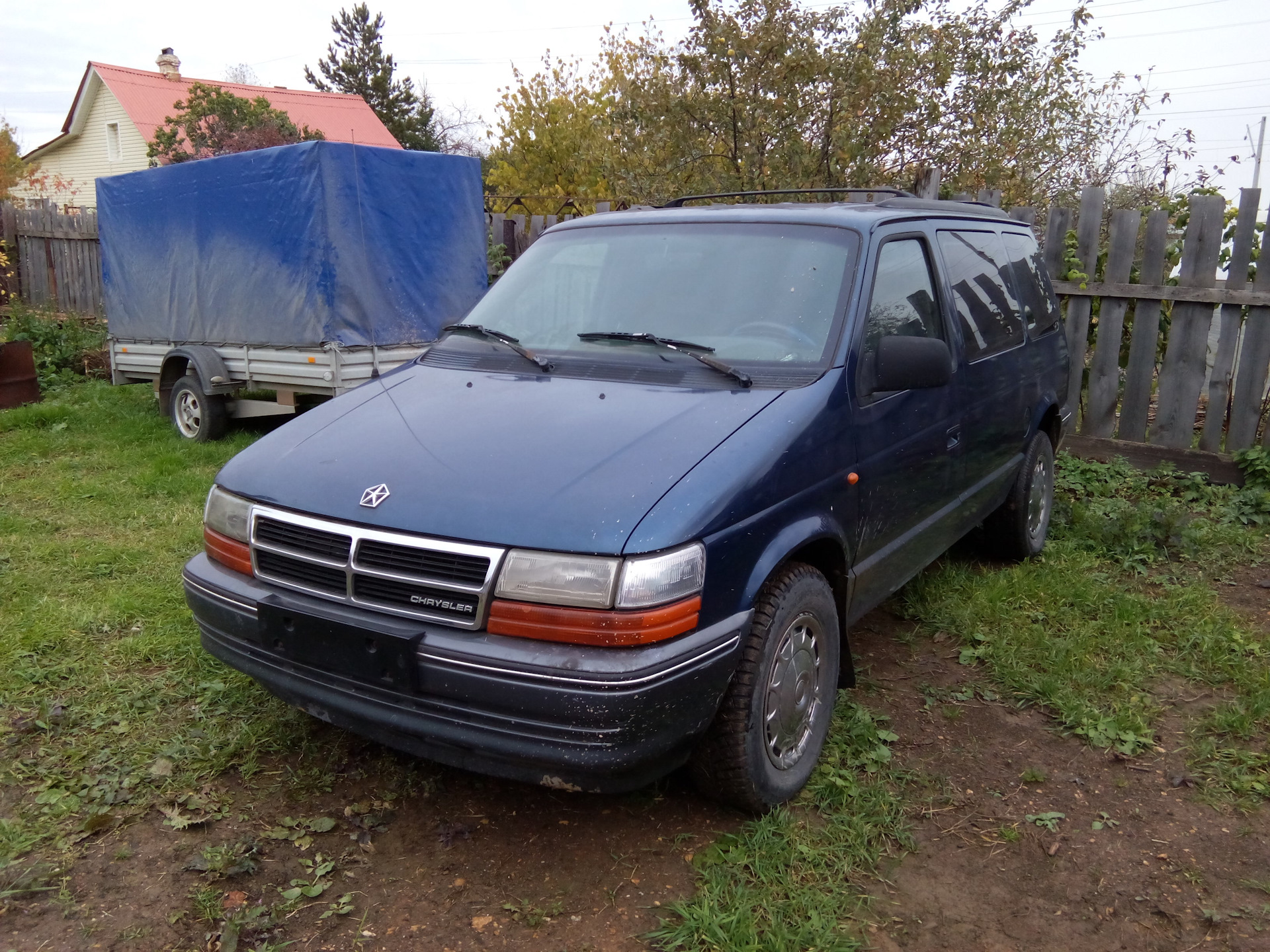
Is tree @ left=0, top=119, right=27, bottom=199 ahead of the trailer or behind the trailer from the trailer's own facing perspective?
behind

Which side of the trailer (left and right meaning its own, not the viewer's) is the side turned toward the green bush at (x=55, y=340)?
back

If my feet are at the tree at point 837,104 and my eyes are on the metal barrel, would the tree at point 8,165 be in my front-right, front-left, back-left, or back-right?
front-right

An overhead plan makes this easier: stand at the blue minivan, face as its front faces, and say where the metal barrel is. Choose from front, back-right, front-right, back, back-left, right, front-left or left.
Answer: right

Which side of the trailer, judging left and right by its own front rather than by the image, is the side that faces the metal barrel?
back

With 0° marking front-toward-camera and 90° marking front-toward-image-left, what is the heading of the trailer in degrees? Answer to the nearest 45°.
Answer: approximately 315°

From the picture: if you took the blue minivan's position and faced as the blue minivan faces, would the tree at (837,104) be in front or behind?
behind

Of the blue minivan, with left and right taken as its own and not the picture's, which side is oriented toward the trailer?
right

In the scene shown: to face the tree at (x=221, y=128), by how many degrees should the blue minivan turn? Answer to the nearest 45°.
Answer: approximately 90° to its right

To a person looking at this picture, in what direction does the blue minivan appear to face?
facing the viewer and to the left of the viewer

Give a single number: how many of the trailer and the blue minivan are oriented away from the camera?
0

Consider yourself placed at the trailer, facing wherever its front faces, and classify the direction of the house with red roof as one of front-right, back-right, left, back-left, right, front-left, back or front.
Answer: back-left

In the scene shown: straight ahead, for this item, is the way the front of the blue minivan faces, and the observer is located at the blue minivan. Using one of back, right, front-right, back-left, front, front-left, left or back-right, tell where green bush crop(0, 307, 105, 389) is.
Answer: right
